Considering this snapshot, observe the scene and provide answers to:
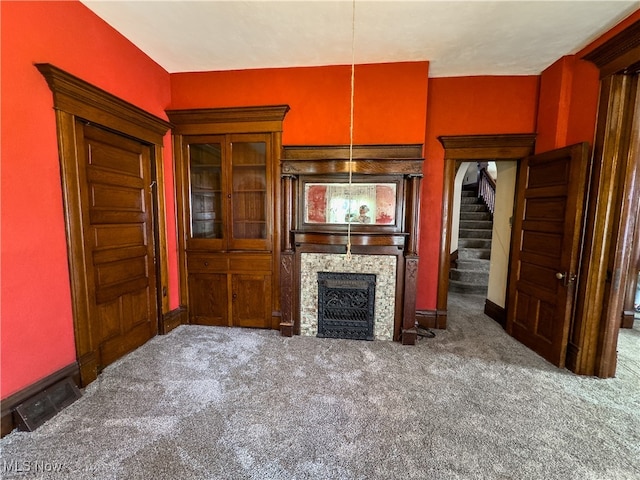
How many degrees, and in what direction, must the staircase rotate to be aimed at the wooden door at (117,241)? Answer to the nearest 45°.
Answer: approximately 45° to its right

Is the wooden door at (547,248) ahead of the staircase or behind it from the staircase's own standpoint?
ahead

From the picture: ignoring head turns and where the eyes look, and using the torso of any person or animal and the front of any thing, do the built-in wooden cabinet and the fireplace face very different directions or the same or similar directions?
same or similar directions

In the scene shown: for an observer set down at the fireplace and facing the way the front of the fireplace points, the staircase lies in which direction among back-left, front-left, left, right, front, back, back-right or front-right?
back-left

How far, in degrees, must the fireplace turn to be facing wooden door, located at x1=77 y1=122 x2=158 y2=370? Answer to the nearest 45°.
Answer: approximately 90° to its right

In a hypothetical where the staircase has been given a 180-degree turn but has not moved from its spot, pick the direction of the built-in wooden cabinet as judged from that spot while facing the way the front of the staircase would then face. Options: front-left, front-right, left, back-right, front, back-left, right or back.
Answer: back-left

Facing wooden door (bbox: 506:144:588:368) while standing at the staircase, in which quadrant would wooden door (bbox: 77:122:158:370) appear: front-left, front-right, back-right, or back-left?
front-right

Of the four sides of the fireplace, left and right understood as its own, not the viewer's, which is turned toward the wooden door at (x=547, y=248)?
left

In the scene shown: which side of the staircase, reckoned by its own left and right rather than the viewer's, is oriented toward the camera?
front

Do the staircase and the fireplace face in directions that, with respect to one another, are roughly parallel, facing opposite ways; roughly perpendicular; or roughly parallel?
roughly parallel

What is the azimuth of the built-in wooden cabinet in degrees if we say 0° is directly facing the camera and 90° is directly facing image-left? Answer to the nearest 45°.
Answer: approximately 0°

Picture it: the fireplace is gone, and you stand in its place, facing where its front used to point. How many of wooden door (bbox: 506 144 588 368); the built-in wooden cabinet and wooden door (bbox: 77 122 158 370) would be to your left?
1

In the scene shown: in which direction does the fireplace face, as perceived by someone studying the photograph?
facing the viewer

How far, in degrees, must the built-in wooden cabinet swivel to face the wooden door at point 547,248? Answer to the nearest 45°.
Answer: approximately 45° to its left
